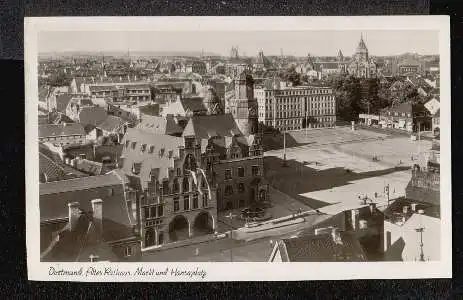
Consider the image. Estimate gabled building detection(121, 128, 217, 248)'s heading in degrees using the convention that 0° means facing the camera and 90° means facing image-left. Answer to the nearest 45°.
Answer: approximately 315°
